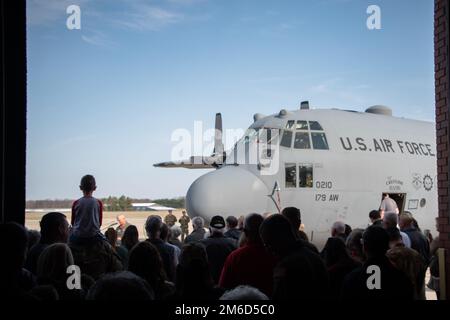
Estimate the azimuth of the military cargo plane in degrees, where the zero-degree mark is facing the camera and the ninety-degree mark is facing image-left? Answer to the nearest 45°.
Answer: approximately 45°

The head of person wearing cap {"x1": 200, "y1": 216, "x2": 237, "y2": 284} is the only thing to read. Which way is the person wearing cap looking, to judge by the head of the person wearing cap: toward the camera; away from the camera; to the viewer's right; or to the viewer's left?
away from the camera

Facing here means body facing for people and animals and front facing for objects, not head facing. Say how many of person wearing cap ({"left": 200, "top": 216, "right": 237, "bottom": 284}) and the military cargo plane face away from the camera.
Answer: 1

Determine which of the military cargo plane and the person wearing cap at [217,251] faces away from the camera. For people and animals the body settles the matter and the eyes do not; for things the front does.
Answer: the person wearing cap

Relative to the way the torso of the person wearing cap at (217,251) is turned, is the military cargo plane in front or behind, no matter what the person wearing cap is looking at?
in front

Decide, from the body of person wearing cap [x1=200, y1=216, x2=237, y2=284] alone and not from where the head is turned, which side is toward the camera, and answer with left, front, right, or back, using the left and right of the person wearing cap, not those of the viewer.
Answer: back

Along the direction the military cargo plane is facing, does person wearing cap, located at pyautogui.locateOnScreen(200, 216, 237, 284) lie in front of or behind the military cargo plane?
in front
